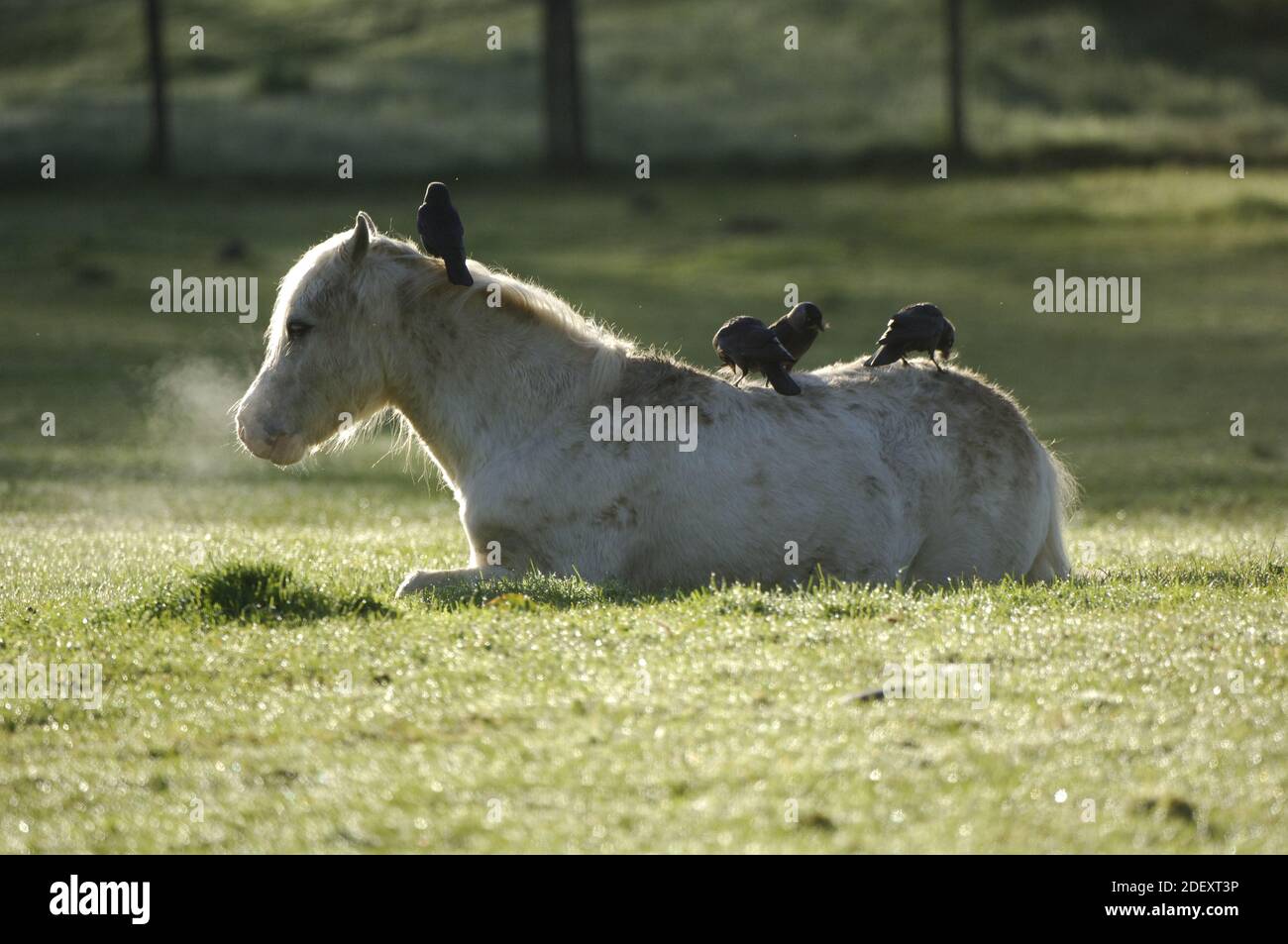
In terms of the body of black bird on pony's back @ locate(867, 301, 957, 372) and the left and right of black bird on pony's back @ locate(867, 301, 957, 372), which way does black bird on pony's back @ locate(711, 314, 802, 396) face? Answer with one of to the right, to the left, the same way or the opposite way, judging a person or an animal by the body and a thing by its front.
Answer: the opposite way

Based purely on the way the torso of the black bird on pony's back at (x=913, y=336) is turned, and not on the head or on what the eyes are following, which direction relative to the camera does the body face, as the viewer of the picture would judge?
to the viewer's right

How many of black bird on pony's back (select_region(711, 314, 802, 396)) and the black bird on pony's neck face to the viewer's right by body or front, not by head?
0

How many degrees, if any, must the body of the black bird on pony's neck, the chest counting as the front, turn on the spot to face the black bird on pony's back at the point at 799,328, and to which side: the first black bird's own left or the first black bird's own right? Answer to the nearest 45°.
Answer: approximately 135° to the first black bird's own right

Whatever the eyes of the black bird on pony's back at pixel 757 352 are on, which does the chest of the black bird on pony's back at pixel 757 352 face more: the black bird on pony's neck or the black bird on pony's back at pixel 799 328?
the black bird on pony's neck

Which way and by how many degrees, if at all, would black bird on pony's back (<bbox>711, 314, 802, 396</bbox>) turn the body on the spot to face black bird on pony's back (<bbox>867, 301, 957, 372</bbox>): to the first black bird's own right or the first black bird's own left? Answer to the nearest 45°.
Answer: approximately 135° to the first black bird's own right

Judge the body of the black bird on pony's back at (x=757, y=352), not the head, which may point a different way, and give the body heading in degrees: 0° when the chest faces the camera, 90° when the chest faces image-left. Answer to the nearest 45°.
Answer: approximately 90°

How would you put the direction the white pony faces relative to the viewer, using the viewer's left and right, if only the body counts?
facing to the left of the viewer

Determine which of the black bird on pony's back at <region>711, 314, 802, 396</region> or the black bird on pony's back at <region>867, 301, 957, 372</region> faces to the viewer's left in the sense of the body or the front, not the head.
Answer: the black bird on pony's back at <region>711, 314, 802, 396</region>

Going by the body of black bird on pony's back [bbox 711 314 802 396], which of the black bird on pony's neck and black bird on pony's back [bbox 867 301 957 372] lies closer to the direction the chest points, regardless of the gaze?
the black bird on pony's neck

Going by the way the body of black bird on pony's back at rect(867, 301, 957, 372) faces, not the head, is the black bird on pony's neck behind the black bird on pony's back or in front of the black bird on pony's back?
behind
